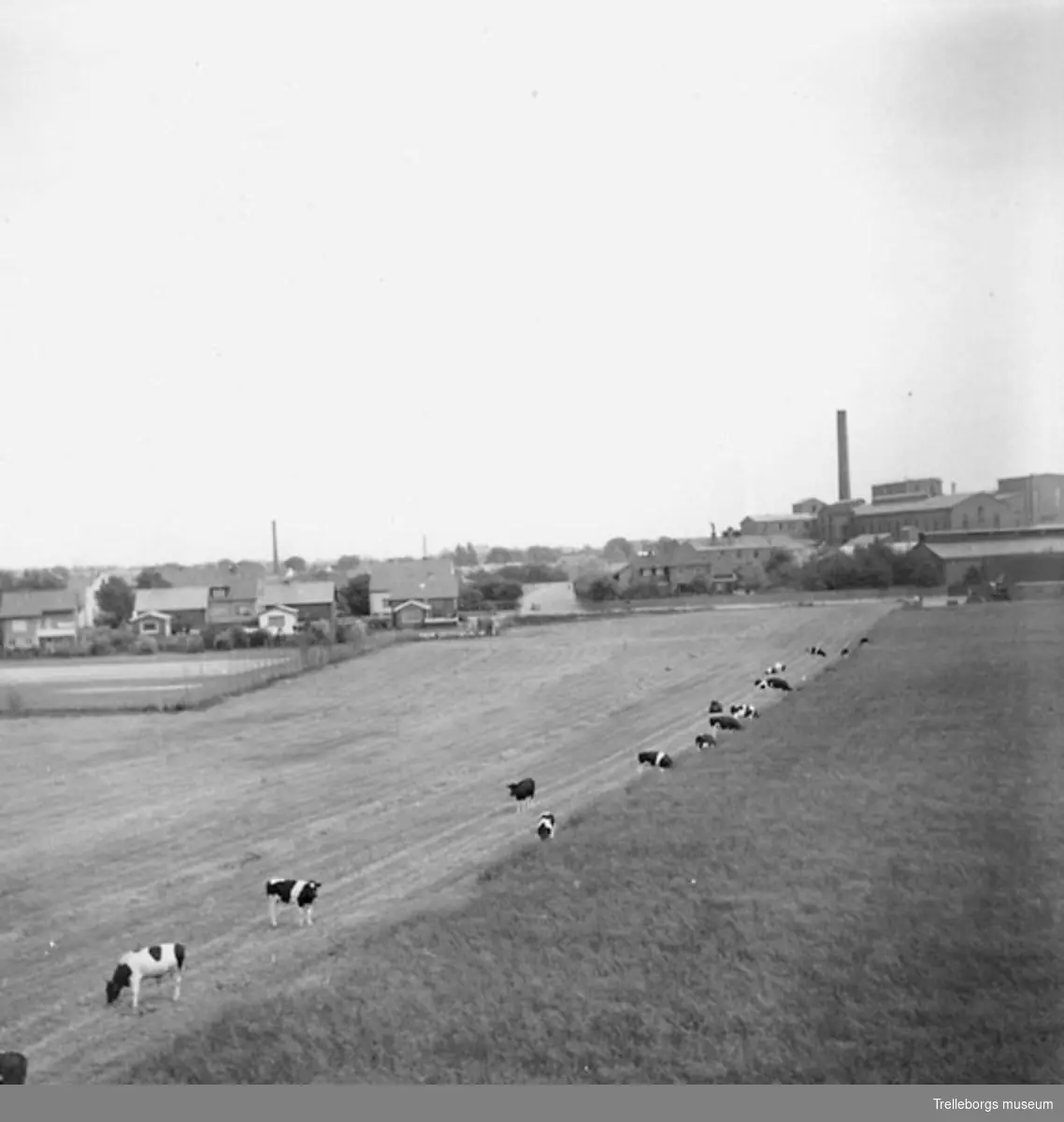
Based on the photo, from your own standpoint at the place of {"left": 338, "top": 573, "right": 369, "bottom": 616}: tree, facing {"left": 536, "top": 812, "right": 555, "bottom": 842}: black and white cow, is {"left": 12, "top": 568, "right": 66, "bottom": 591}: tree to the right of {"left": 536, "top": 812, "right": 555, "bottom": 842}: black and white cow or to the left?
right

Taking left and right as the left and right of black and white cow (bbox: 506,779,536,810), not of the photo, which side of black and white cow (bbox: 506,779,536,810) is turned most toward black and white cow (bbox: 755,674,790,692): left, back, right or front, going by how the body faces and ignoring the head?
back

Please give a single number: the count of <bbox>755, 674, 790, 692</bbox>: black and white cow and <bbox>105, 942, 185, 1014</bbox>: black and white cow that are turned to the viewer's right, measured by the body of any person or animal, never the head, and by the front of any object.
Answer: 0

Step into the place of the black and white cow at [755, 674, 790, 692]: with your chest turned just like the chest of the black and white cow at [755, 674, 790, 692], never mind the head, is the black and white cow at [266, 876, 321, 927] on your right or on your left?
on your left

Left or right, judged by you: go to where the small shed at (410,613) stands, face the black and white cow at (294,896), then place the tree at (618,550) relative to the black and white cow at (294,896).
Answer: left

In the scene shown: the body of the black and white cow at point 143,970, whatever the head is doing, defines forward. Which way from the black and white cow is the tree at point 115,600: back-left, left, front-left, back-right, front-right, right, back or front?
back-right

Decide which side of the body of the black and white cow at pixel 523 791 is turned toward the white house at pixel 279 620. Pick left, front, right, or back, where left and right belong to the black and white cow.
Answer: right

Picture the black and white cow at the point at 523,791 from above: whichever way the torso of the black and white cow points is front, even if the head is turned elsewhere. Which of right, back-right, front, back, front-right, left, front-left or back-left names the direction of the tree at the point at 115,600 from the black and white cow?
right

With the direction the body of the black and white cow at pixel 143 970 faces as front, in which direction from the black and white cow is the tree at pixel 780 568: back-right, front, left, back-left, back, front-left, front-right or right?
back

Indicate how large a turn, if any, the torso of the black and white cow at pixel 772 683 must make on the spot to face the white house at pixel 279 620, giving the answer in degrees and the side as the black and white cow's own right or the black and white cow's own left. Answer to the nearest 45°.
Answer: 0° — it already faces it

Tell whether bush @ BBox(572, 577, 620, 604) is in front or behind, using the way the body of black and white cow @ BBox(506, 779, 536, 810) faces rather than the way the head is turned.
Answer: behind
